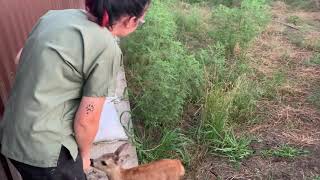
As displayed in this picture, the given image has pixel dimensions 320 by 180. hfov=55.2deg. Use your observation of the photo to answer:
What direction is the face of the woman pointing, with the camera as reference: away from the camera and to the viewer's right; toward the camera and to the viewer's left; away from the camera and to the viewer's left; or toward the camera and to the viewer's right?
away from the camera and to the viewer's right

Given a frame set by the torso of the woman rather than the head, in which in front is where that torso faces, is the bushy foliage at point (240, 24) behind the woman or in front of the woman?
in front

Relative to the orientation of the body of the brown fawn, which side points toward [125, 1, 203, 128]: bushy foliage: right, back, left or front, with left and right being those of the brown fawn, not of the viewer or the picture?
right

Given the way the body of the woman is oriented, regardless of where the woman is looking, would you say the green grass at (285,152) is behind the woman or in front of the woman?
in front

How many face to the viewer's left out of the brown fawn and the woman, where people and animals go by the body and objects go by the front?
1

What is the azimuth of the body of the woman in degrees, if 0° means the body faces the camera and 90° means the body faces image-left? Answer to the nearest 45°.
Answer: approximately 225°

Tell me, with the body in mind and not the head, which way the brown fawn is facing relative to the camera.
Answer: to the viewer's left

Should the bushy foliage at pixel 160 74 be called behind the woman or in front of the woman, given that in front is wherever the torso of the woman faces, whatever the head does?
in front
